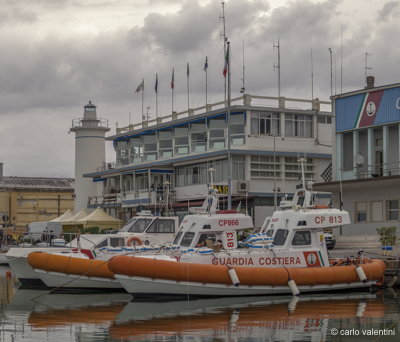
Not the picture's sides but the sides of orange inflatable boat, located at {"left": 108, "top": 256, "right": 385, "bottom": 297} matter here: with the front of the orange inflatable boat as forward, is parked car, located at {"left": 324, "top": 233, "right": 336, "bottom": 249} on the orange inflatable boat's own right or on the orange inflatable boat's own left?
on the orange inflatable boat's own right

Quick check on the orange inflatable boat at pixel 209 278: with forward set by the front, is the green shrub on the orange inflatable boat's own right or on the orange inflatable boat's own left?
on the orange inflatable boat's own right

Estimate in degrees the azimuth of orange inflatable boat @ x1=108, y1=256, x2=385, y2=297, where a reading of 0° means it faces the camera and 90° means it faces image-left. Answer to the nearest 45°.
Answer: approximately 90°

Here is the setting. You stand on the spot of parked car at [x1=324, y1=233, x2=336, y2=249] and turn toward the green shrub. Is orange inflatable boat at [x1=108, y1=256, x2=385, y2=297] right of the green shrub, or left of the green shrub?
right
